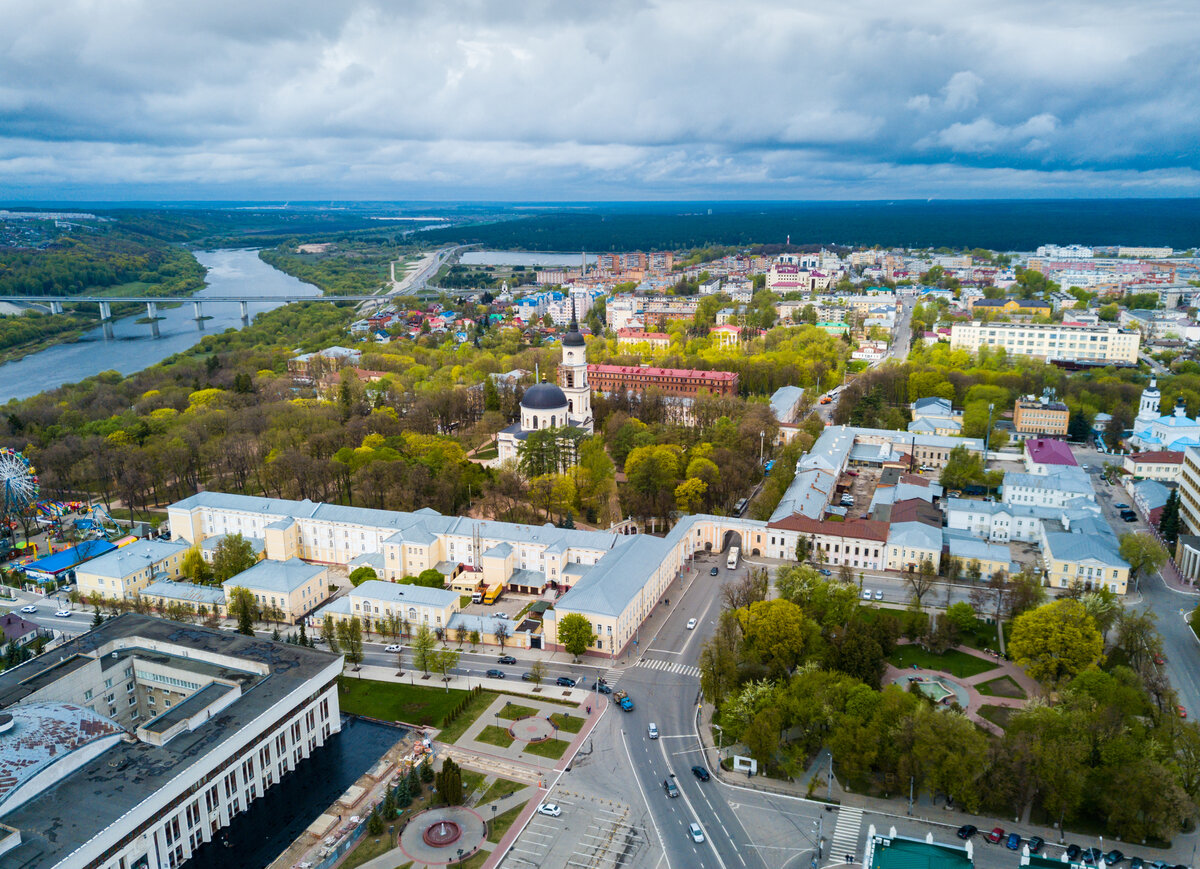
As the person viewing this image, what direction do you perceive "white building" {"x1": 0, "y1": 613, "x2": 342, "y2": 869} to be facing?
facing the viewer and to the right of the viewer

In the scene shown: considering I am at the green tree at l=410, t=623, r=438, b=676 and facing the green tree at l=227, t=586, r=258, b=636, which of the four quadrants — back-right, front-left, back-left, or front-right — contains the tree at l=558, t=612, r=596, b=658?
back-right

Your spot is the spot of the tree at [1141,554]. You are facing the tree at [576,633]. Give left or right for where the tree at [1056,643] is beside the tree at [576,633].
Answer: left

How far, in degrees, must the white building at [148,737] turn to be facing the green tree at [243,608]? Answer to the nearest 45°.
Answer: approximately 135° to its left

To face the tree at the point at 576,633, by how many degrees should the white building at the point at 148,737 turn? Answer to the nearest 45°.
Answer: approximately 45° to its left

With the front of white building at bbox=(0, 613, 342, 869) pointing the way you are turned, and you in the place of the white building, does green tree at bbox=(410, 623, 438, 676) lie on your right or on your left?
on your left

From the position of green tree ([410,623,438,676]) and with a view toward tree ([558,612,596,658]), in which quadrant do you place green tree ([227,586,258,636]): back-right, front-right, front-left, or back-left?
back-left

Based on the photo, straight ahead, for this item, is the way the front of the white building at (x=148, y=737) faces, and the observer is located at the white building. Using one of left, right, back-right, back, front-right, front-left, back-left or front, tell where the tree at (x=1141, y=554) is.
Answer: front-left

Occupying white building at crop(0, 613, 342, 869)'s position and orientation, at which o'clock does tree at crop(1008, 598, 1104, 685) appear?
The tree is roughly at 11 o'clock from the white building.

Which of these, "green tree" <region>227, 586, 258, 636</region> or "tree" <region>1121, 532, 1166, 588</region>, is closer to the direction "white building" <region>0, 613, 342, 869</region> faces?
the tree
